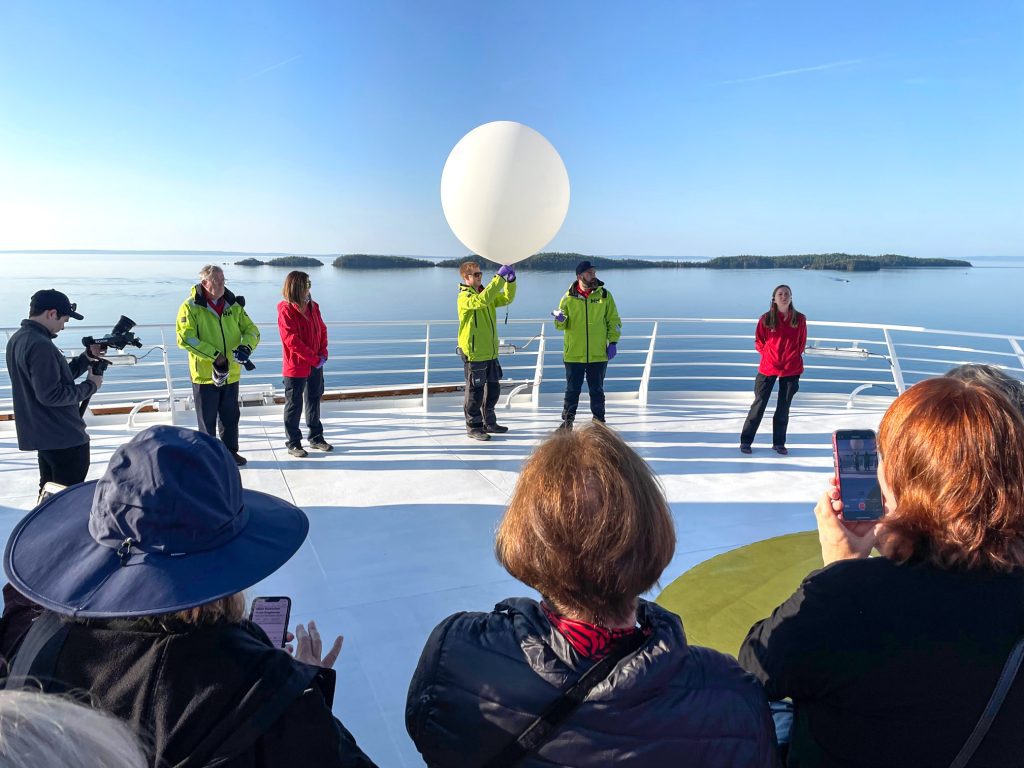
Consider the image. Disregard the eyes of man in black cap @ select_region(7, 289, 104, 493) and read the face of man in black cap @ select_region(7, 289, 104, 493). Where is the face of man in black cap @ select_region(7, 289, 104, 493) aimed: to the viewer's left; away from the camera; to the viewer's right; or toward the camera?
to the viewer's right

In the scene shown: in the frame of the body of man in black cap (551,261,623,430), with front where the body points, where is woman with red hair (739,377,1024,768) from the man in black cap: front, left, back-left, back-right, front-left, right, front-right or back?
front

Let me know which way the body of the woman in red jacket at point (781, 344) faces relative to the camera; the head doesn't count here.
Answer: toward the camera

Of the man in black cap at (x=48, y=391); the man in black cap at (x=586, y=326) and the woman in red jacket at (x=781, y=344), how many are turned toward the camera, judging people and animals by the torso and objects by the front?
2

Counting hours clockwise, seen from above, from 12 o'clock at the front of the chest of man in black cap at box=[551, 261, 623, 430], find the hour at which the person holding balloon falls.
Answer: The person holding balloon is roughly at 3 o'clock from the man in black cap.

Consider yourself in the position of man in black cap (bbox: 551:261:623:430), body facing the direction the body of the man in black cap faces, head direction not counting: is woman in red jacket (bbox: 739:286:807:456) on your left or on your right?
on your left

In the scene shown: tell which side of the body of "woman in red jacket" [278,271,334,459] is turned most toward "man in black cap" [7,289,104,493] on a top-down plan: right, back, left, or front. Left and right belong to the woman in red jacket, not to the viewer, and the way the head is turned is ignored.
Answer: right

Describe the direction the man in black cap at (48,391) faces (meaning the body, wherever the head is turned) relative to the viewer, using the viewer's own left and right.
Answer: facing to the right of the viewer

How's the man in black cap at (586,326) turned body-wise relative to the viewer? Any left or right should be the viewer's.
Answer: facing the viewer

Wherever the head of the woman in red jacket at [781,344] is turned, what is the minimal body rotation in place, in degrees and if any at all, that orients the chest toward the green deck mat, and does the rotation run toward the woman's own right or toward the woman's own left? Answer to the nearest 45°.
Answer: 0° — they already face it
